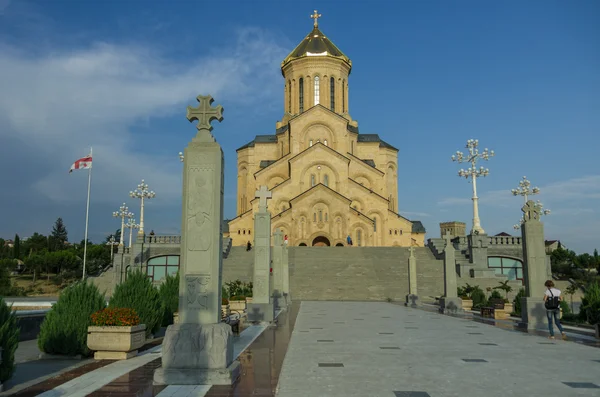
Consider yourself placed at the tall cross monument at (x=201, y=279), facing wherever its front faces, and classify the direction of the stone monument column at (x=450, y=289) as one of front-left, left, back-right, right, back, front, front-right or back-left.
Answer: back-left

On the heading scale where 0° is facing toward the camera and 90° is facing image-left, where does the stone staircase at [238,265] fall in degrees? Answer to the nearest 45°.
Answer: approximately 0°

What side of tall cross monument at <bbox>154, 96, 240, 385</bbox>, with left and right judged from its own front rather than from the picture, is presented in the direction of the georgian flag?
back

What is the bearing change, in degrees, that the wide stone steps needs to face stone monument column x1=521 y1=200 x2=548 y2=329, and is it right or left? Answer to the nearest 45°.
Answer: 0° — it already faces it

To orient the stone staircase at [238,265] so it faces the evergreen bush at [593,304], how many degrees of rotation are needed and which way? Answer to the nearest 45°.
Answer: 0° — it already faces it

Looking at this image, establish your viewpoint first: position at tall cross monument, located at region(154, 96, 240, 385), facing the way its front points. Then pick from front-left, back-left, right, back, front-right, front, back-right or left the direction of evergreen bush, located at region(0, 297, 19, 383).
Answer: right

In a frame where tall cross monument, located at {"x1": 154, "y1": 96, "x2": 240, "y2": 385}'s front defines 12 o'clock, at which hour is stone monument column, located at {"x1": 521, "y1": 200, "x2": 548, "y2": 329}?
The stone monument column is roughly at 8 o'clock from the tall cross monument.

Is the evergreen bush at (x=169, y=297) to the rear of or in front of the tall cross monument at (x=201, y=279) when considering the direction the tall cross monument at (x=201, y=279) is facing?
to the rear

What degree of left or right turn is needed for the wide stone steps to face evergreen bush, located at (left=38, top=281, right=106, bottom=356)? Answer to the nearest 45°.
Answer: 0° — it already faces it

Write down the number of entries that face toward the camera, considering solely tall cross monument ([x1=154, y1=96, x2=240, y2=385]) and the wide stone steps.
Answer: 2
